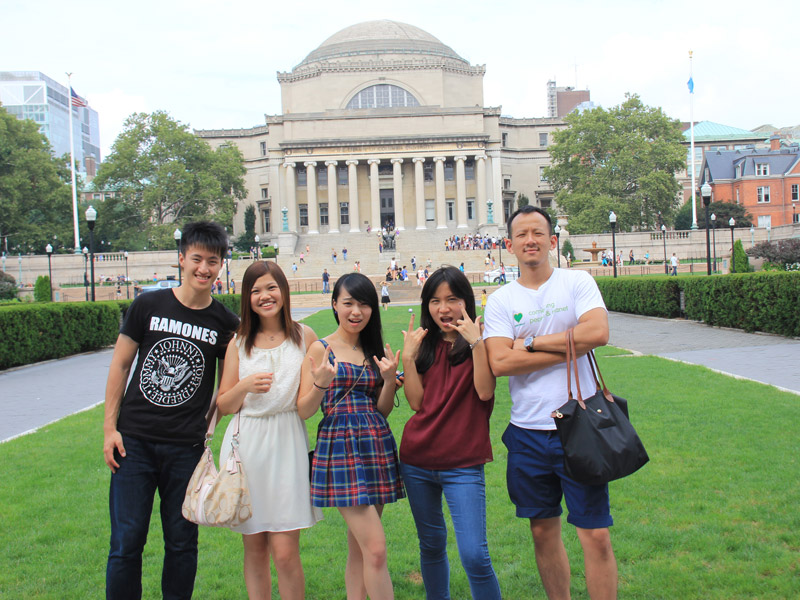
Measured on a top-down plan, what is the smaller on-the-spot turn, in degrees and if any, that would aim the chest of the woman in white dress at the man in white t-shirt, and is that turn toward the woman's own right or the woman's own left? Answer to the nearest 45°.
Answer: approximately 90° to the woman's own left

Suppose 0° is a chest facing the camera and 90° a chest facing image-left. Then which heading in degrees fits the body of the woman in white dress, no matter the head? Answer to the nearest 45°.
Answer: approximately 0°

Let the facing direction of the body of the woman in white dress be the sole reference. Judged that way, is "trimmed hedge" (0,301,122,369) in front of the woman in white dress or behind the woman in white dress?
behind

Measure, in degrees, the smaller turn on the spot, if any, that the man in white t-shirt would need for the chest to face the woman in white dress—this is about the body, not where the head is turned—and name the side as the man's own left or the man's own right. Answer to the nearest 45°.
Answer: approximately 90° to the man's own right

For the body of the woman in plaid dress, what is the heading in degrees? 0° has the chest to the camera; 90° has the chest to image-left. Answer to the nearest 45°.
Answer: approximately 0°

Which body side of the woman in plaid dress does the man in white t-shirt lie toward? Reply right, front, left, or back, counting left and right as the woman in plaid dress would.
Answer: left

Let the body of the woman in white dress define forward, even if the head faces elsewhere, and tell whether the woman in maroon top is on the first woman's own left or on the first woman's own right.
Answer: on the first woman's own left
